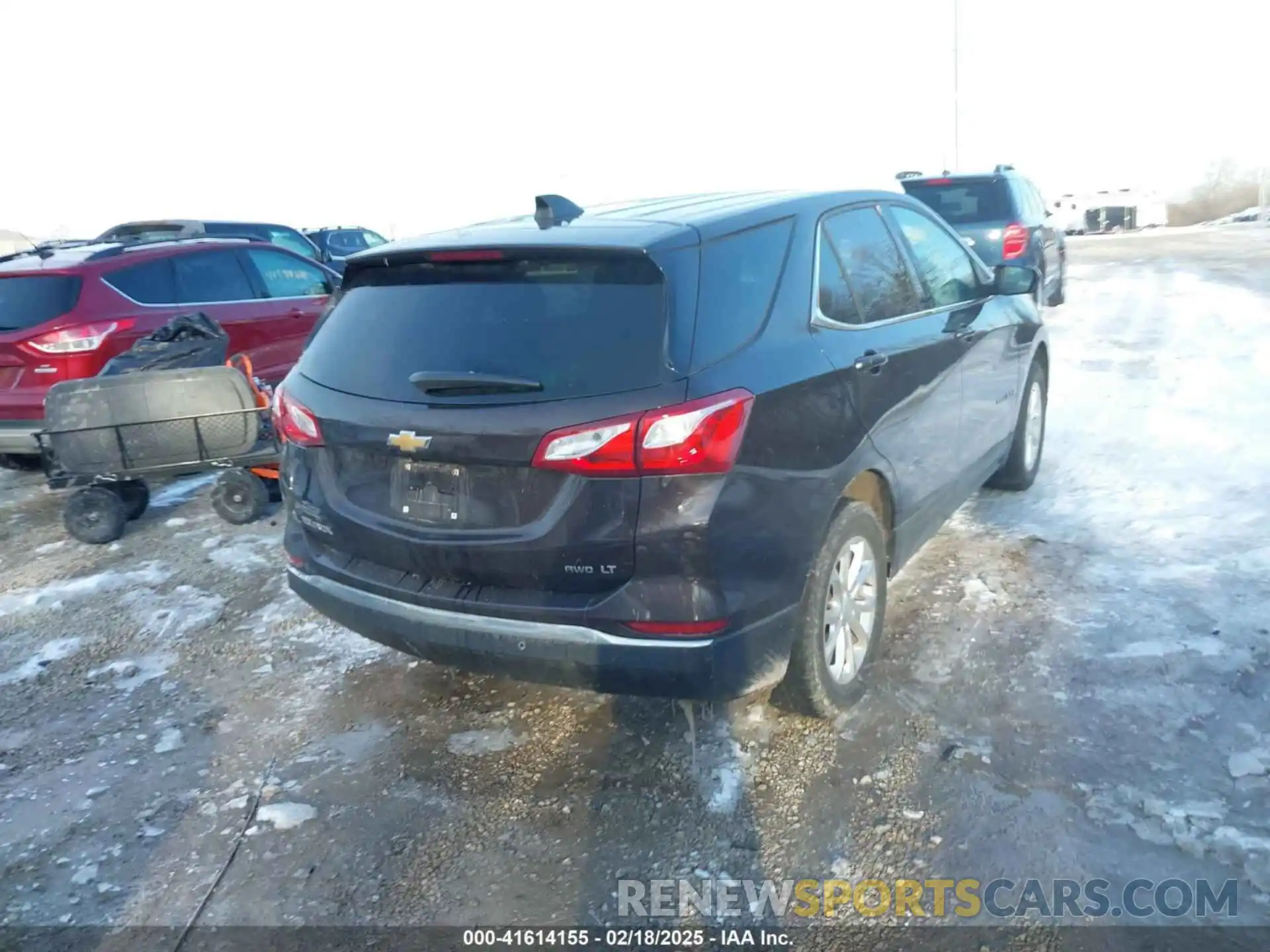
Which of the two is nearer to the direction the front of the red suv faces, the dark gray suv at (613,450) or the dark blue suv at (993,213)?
the dark blue suv

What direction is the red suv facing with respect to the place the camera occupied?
facing away from the viewer and to the right of the viewer

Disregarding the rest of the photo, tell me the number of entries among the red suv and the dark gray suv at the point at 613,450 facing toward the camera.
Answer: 0

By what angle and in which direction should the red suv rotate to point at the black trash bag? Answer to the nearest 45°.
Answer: approximately 135° to its right

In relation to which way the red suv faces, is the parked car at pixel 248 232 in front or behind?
in front

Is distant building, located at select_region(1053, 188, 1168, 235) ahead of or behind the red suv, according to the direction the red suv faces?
ahead

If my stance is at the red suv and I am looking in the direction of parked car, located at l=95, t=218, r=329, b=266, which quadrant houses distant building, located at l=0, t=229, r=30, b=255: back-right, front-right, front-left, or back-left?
front-left

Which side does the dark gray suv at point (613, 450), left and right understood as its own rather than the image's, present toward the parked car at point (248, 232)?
left

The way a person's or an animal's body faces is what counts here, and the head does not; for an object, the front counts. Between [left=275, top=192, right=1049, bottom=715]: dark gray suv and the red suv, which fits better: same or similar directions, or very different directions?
same or similar directions

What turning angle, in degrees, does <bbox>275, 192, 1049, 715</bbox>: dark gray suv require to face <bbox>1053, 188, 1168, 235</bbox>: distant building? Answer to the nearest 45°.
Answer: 0° — it already faces it

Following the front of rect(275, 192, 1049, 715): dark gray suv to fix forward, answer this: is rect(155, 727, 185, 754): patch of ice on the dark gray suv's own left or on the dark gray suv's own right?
on the dark gray suv's own left

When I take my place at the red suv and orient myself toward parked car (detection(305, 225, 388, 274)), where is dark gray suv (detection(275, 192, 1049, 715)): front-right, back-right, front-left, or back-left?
back-right

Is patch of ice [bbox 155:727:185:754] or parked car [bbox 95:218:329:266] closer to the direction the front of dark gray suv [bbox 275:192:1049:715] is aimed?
the parked car

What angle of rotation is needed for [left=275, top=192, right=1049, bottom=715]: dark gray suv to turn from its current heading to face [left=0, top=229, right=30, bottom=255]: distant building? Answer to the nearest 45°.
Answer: approximately 90° to its left

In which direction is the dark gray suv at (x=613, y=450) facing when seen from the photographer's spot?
facing away from the viewer and to the right of the viewer

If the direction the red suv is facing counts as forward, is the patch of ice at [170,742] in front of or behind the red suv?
behind
